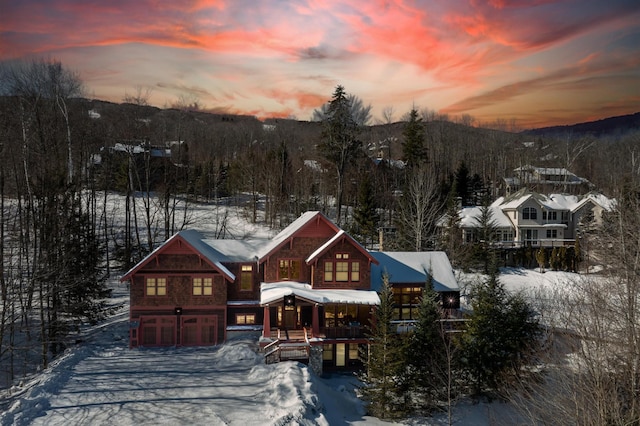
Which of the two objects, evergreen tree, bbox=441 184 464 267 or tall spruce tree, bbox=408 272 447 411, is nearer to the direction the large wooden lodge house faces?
the tall spruce tree

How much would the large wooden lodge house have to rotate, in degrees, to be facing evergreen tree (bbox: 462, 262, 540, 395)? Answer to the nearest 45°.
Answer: approximately 45° to its left

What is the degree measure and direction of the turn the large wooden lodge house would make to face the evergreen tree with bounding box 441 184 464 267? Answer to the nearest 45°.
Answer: approximately 135° to its left

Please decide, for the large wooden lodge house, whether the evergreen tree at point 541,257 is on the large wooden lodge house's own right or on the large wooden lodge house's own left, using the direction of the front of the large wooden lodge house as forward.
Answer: on the large wooden lodge house's own left

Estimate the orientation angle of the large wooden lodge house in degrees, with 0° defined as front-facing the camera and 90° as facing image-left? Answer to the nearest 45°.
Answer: approximately 0°
